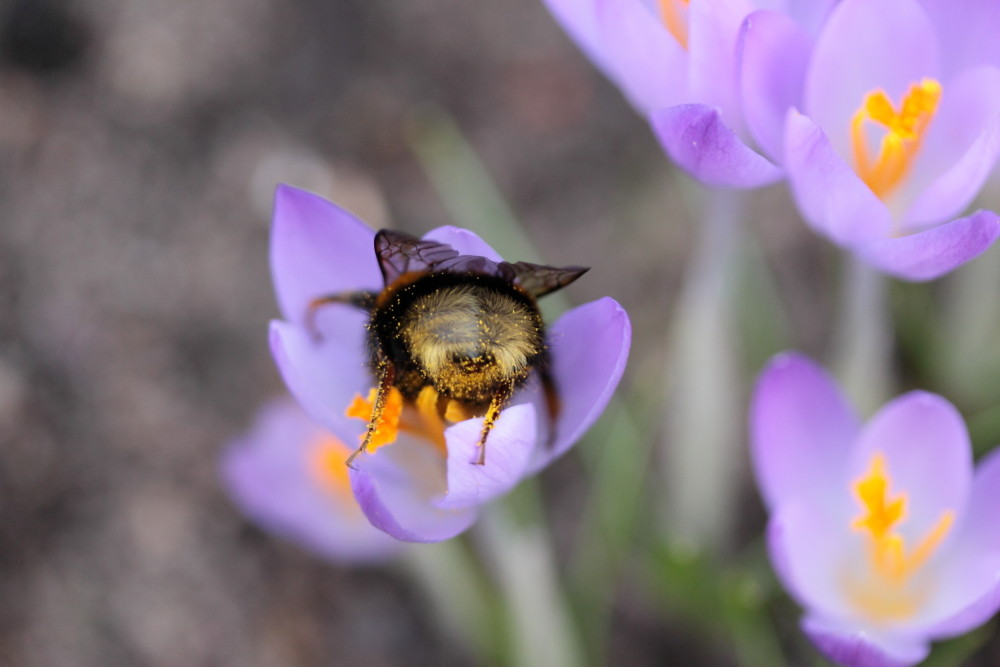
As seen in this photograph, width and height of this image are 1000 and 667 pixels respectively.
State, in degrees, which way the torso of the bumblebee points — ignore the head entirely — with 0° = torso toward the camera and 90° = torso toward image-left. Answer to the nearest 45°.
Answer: approximately 180°
